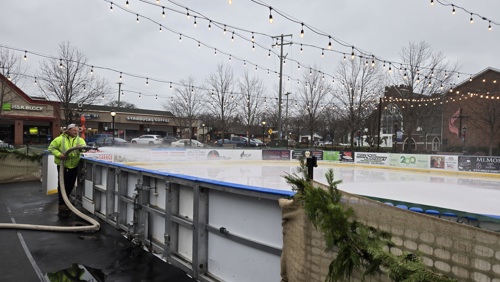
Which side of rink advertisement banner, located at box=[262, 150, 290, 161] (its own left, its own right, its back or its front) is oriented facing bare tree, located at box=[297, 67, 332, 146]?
back

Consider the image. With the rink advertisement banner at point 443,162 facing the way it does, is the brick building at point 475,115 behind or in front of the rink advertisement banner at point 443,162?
behind

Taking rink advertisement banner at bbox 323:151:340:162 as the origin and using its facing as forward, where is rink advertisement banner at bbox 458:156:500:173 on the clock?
rink advertisement banner at bbox 458:156:500:173 is roughly at 10 o'clock from rink advertisement banner at bbox 323:151:340:162.

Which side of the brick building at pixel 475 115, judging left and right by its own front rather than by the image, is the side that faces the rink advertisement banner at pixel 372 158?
front

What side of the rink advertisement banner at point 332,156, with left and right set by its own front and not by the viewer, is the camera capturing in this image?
front

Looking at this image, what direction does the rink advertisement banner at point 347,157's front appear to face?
toward the camera

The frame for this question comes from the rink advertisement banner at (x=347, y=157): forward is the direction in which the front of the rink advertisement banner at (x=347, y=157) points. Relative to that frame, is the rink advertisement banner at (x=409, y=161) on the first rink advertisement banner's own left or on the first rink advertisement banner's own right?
on the first rink advertisement banner's own left

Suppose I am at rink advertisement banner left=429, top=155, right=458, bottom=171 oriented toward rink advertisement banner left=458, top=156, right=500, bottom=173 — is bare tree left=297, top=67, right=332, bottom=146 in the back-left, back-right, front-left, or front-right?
back-left

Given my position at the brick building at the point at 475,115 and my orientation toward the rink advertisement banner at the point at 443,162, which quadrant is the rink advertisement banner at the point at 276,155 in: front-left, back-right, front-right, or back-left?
front-right

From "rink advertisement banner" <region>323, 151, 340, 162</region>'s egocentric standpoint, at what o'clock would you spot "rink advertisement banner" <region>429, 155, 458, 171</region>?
"rink advertisement banner" <region>429, 155, 458, 171</region> is roughly at 10 o'clock from "rink advertisement banner" <region>323, 151, 340, 162</region>.

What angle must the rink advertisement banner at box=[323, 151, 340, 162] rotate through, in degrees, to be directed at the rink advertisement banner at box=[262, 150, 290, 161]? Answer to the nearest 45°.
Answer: approximately 90° to its right

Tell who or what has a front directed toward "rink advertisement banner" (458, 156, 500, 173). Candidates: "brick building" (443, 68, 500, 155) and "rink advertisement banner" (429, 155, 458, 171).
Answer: the brick building

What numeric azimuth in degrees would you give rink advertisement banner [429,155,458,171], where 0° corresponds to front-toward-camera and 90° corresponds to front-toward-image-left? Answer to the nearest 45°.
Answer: approximately 45°
